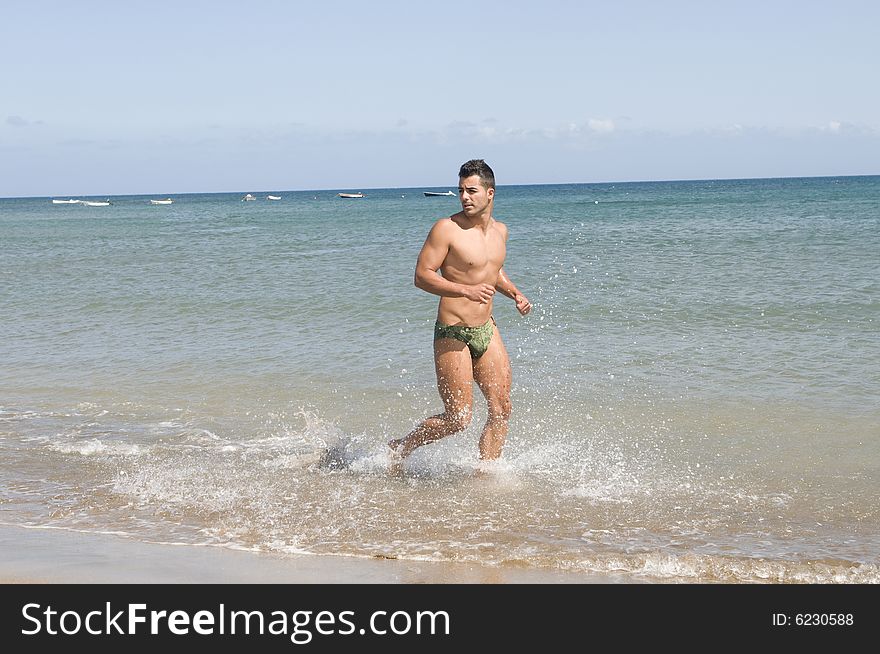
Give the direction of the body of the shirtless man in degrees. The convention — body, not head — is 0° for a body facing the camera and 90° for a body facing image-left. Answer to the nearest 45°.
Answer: approximately 315°

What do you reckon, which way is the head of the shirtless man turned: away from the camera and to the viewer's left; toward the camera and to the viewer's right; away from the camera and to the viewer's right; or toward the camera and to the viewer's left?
toward the camera and to the viewer's left
